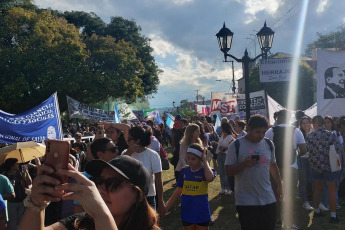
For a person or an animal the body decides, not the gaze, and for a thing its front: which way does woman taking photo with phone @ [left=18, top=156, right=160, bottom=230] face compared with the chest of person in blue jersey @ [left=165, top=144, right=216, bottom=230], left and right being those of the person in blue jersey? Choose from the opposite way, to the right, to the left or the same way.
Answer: the same way

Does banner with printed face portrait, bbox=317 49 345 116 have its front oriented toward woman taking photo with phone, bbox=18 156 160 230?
yes

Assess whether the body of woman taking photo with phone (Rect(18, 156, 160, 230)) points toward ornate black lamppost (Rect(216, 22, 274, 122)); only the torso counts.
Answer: no

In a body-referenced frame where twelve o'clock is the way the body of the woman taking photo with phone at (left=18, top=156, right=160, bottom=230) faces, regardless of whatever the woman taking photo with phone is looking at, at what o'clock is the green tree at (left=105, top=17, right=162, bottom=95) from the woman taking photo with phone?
The green tree is roughly at 5 o'clock from the woman taking photo with phone.

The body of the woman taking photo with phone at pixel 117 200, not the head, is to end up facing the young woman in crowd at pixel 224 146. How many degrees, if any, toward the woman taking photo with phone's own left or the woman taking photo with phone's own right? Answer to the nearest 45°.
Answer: approximately 180°

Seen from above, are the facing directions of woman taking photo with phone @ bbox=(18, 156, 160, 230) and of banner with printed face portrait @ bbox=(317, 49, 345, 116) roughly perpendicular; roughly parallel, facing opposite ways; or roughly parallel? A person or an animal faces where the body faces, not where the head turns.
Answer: roughly parallel

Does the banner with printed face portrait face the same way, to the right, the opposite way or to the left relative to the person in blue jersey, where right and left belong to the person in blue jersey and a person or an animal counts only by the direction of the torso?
the same way

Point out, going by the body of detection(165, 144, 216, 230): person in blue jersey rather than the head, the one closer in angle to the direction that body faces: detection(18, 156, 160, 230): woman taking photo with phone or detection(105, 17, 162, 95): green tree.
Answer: the woman taking photo with phone

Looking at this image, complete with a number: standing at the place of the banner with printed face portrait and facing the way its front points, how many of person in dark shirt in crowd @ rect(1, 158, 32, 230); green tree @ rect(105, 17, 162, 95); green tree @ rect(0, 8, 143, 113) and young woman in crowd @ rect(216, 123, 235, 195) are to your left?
0

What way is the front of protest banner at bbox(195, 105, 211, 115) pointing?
toward the camera

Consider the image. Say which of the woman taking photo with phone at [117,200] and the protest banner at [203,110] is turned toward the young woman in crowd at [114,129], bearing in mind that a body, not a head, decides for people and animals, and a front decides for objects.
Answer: the protest banner

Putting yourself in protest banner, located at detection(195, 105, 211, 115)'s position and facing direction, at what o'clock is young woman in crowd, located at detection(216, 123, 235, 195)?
The young woman in crowd is roughly at 12 o'clock from the protest banner.

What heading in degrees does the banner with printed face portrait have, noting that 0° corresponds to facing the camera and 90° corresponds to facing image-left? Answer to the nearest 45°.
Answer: approximately 0°

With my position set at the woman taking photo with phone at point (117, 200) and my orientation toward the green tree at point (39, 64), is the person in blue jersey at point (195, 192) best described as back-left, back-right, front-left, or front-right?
front-right

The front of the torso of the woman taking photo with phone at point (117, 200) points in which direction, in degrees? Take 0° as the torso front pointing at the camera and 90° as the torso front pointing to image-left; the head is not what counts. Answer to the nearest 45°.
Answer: approximately 45°

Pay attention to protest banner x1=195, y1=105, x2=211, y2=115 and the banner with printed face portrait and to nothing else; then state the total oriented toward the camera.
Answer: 2

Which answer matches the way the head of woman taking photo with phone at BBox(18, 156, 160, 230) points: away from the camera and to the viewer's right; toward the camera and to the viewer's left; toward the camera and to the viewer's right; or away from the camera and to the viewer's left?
toward the camera and to the viewer's left
